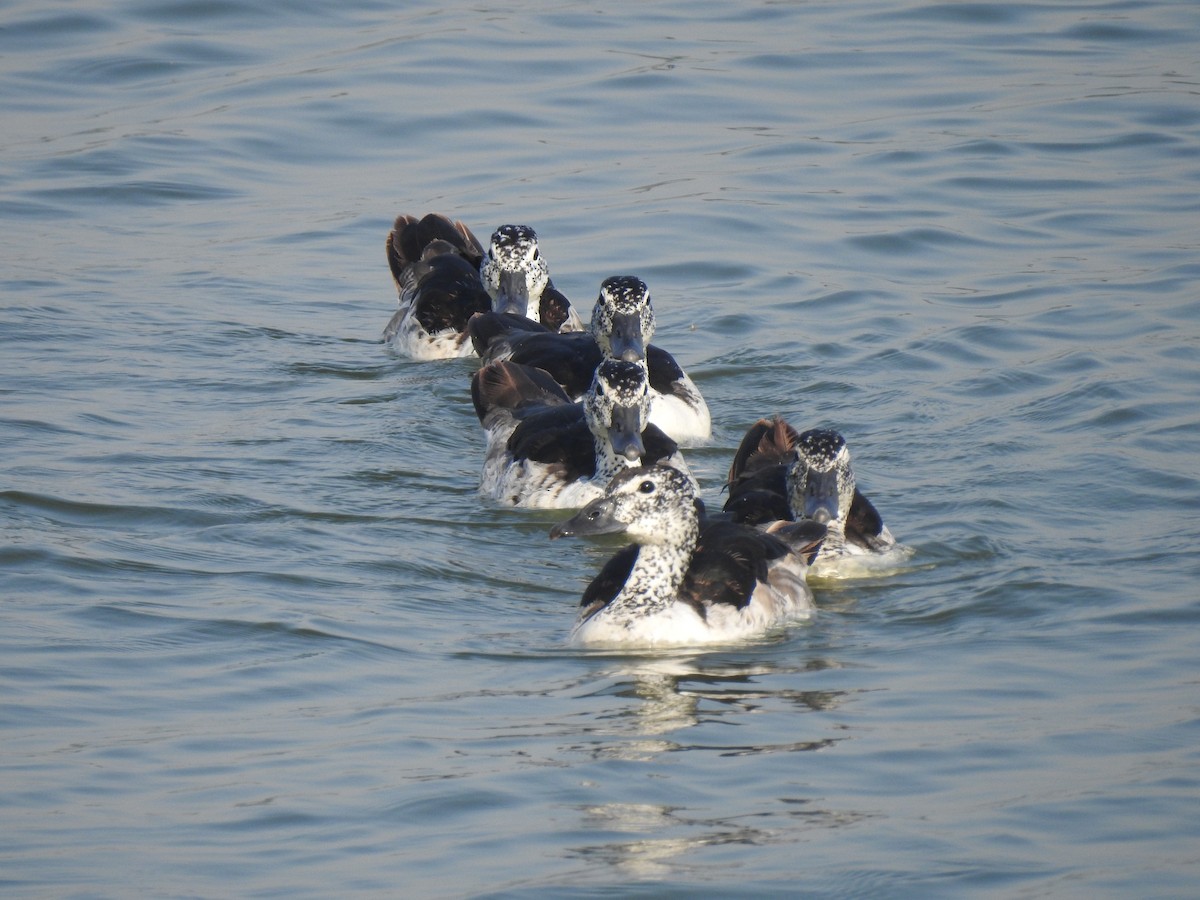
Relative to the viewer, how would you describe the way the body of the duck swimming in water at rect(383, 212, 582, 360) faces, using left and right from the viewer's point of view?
facing the viewer and to the right of the viewer

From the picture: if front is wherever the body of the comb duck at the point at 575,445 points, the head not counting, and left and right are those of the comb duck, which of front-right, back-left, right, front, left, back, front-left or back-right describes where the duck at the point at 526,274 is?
back-left

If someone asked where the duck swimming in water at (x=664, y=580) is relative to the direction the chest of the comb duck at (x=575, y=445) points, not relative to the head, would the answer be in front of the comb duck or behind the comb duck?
in front

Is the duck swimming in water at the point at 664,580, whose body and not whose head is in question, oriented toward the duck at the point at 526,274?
no

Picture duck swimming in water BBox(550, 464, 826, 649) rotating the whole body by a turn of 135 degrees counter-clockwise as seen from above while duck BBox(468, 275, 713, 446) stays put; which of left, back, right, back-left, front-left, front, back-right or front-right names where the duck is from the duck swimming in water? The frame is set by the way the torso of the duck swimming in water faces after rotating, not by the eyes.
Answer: left

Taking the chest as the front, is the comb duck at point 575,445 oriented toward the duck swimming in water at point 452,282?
no

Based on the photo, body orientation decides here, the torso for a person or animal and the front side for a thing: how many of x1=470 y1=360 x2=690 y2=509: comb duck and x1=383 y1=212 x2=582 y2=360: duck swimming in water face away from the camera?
0

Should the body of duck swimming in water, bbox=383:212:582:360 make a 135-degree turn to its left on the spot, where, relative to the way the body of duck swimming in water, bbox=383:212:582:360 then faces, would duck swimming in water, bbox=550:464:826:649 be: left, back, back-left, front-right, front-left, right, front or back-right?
back

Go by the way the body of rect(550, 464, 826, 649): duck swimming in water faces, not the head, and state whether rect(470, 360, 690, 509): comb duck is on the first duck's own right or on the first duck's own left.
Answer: on the first duck's own right

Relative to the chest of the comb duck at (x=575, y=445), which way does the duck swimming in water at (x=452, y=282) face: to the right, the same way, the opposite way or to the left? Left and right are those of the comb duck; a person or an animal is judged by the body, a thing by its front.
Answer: the same way

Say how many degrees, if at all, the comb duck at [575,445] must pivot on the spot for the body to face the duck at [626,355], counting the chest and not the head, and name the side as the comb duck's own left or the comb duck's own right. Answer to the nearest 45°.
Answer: approximately 135° to the comb duck's own left

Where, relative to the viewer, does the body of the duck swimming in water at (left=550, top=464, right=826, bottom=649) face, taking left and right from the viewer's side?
facing the viewer and to the left of the viewer
